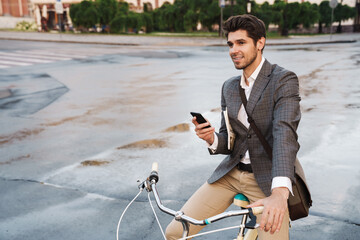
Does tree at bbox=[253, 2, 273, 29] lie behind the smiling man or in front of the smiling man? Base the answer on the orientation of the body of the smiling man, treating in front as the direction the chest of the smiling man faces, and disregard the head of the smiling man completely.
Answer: behind

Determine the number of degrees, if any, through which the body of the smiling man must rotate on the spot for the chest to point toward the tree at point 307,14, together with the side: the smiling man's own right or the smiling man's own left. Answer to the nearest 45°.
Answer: approximately 135° to the smiling man's own right

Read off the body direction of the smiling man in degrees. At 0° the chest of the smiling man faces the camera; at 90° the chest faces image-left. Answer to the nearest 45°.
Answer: approximately 45°

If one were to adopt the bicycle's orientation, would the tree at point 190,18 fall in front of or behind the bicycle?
behind

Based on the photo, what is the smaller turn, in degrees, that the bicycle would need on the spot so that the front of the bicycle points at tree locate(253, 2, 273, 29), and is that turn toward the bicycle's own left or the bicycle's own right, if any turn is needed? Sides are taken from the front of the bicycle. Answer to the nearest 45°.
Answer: approximately 135° to the bicycle's own right

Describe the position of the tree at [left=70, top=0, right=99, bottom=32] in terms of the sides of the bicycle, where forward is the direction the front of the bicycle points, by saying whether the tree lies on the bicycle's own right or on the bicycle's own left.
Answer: on the bicycle's own right

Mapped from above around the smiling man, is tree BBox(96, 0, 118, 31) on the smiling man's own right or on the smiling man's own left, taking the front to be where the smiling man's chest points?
on the smiling man's own right

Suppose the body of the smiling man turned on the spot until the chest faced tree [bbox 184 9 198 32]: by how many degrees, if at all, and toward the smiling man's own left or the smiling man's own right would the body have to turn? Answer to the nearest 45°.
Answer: approximately 135° to the smiling man's own right

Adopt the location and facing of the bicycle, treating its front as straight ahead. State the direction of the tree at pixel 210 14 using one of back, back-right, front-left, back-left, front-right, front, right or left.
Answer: back-right

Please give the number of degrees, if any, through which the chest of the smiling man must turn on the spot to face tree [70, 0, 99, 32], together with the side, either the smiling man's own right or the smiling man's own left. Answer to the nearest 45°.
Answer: approximately 135° to the smiling man's own right

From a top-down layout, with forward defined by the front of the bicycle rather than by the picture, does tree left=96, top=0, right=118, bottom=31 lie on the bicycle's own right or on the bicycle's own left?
on the bicycle's own right
